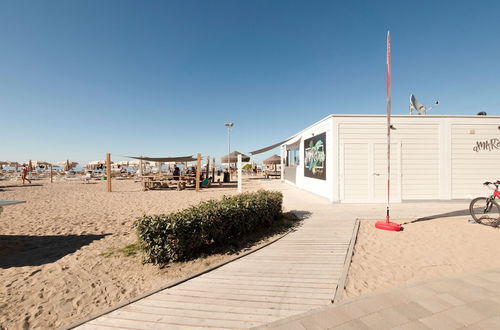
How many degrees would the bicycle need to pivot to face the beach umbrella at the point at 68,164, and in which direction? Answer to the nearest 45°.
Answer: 0° — it already faces it

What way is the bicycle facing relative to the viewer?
to the viewer's left
